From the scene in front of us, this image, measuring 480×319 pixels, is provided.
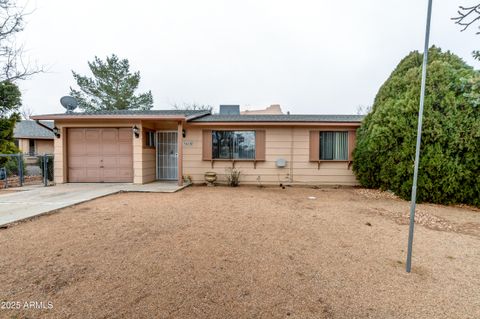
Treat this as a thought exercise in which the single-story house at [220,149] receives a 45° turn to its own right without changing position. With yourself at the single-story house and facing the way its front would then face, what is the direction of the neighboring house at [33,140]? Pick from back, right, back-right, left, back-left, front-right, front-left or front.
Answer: right

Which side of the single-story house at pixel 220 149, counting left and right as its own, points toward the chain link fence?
right

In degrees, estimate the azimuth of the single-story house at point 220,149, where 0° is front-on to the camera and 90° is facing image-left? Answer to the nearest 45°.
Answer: approximately 0°

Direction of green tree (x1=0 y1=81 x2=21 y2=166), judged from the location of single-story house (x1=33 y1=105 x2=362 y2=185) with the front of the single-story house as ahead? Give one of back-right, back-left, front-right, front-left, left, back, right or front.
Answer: right

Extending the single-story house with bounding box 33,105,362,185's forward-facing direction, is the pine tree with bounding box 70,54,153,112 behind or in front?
behind

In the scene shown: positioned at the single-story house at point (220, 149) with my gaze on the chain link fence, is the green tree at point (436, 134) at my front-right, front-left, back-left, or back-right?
back-left

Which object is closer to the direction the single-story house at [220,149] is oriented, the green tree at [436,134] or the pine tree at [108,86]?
the green tree

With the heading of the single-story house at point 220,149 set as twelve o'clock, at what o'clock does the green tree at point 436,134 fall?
The green tree is roughly at 10 o'clock from the single-story house.
